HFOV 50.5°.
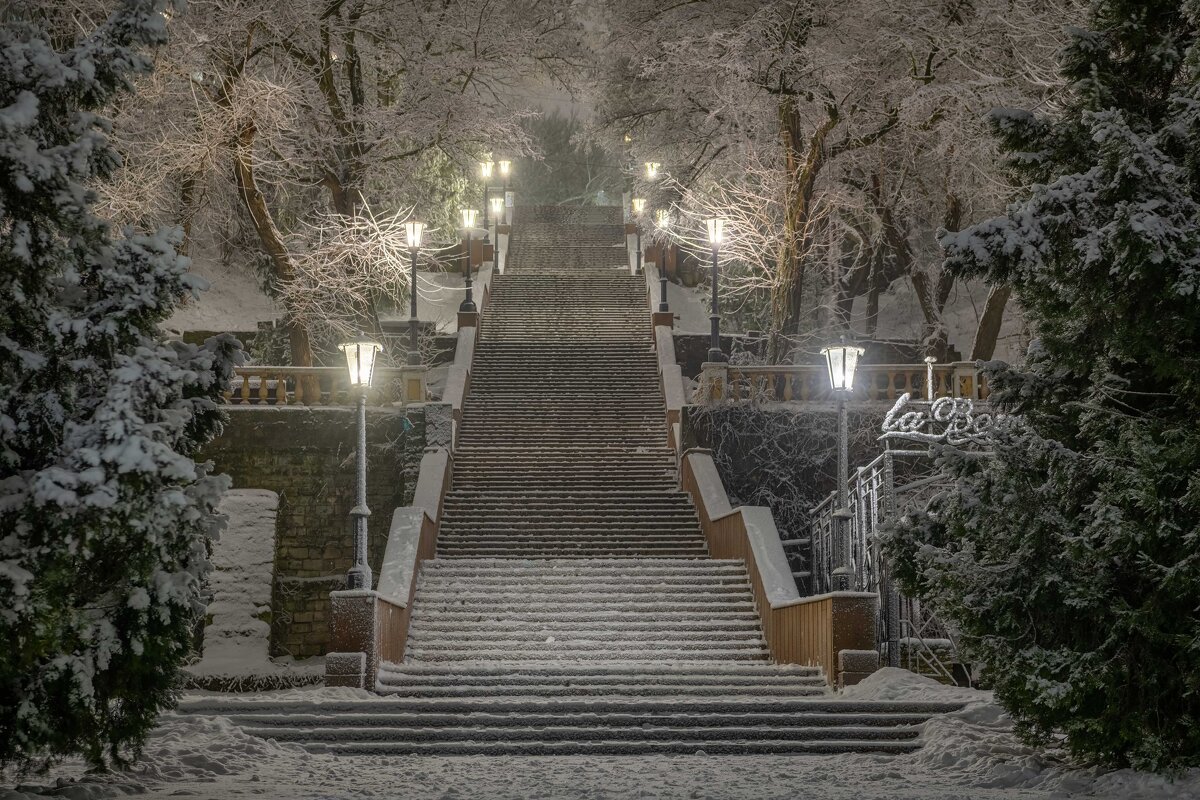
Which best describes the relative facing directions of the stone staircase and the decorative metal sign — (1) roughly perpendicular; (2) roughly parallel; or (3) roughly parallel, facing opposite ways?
roughly parallel

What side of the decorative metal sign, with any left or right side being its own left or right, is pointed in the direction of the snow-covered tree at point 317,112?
right

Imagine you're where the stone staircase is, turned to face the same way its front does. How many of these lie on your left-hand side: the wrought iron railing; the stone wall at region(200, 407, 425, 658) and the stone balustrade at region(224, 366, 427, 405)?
1

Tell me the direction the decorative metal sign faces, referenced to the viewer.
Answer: facing the viewer

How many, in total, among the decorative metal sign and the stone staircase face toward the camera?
2

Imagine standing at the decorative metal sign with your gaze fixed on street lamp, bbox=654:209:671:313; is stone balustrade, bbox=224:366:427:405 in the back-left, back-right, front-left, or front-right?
front-left

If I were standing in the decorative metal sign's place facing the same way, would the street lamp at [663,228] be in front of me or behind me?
behind

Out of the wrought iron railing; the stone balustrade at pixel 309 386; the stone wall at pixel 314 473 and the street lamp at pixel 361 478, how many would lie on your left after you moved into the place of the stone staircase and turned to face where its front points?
1

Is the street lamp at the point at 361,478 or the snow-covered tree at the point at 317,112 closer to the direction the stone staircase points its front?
the street lamp

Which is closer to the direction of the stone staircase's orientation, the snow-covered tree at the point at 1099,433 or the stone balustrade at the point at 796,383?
the snow-covered tree
